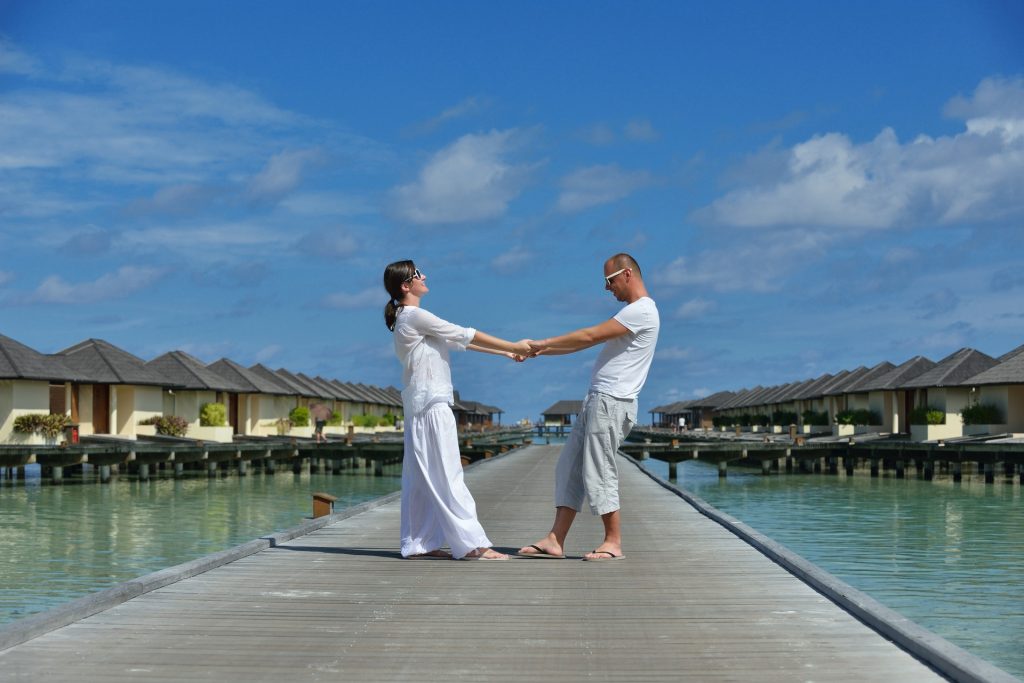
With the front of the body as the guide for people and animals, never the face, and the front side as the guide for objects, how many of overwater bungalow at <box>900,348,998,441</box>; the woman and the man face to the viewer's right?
1

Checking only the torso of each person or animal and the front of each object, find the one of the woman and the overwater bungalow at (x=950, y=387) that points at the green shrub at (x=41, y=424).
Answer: the overwater bungalow

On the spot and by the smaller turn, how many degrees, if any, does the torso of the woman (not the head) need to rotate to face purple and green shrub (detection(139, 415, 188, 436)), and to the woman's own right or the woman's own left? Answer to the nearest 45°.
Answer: approximately 90° to the woman's own left

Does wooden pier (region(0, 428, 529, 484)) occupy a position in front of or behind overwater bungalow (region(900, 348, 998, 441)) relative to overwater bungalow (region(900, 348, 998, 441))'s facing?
in front

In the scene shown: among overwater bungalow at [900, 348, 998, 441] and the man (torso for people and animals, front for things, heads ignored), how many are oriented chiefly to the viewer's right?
0

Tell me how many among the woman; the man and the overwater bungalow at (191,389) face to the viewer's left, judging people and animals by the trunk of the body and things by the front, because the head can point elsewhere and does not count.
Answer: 1

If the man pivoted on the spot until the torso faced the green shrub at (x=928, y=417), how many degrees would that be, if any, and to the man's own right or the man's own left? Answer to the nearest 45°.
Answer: approximately 90° to the man's own right

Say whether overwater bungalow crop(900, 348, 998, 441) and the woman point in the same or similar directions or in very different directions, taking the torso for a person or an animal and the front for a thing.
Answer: very different directions

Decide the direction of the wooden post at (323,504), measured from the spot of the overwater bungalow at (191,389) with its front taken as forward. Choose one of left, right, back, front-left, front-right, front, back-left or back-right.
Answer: front-right

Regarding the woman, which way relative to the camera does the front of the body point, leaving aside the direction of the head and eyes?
to the viewer's right

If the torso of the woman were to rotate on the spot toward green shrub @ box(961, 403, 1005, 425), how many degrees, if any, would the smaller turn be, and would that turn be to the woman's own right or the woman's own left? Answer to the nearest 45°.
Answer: approximately 45° to the woman's own left

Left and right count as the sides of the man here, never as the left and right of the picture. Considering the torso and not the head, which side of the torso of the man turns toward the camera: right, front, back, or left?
left

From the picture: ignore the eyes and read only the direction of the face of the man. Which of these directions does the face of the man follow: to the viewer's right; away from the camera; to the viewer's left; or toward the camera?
to the viewer's left
